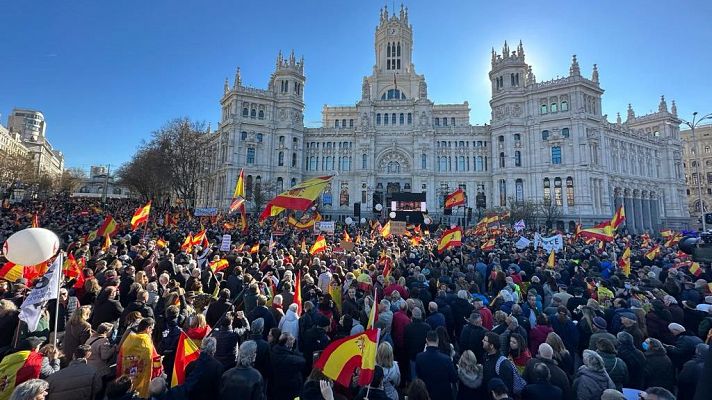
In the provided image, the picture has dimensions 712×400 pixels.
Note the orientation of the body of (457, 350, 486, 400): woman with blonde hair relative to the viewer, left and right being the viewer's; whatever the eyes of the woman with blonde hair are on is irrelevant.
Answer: facing away from the viewer

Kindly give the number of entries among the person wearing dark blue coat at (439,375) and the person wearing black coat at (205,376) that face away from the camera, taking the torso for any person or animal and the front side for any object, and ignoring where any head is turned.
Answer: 2

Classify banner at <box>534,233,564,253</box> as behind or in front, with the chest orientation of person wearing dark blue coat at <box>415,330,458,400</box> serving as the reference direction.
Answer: in front

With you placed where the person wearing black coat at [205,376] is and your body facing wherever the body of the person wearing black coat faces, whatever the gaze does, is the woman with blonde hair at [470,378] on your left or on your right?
on your right

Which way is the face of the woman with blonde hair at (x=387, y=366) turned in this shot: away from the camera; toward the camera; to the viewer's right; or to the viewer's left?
away from the camera

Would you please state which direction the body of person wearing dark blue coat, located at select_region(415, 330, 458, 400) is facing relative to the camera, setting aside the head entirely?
away from the camera

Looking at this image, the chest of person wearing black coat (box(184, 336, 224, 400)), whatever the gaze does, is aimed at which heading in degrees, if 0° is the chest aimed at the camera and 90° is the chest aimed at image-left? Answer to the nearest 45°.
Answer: approximately 180°

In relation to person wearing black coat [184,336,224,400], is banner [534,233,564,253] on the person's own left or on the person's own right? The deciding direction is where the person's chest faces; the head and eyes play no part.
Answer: on the person's own right

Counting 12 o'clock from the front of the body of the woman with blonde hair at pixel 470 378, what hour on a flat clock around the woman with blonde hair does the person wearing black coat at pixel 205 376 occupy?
The person wearing black coat is roughly at 8 o'clock from the woman with blonde hair.

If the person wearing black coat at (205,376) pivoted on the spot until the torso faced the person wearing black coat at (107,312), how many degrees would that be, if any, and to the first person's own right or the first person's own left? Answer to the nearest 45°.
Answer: approximately 45° to the first person's own left

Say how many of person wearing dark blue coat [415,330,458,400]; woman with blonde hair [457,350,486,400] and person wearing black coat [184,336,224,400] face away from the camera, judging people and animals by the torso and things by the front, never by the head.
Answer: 3

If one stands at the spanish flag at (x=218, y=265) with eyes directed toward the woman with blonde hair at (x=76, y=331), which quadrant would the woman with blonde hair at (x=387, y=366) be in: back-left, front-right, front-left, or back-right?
front-left

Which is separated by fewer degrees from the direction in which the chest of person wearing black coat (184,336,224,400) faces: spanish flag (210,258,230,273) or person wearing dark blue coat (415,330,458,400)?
the spanish flag
